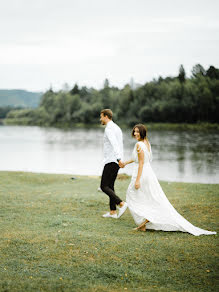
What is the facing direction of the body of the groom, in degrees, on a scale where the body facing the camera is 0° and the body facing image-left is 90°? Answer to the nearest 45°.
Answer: approximately 90°

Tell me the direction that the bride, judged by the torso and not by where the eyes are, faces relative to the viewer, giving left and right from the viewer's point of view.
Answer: facing to the left of the viewer

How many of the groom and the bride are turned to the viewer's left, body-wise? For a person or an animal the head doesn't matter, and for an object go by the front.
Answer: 2

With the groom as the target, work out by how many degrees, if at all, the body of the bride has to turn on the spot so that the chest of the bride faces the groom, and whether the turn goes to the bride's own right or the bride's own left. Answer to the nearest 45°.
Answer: approximately 45° to the bride's own right

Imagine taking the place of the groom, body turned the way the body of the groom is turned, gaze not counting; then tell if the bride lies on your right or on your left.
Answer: on your left
